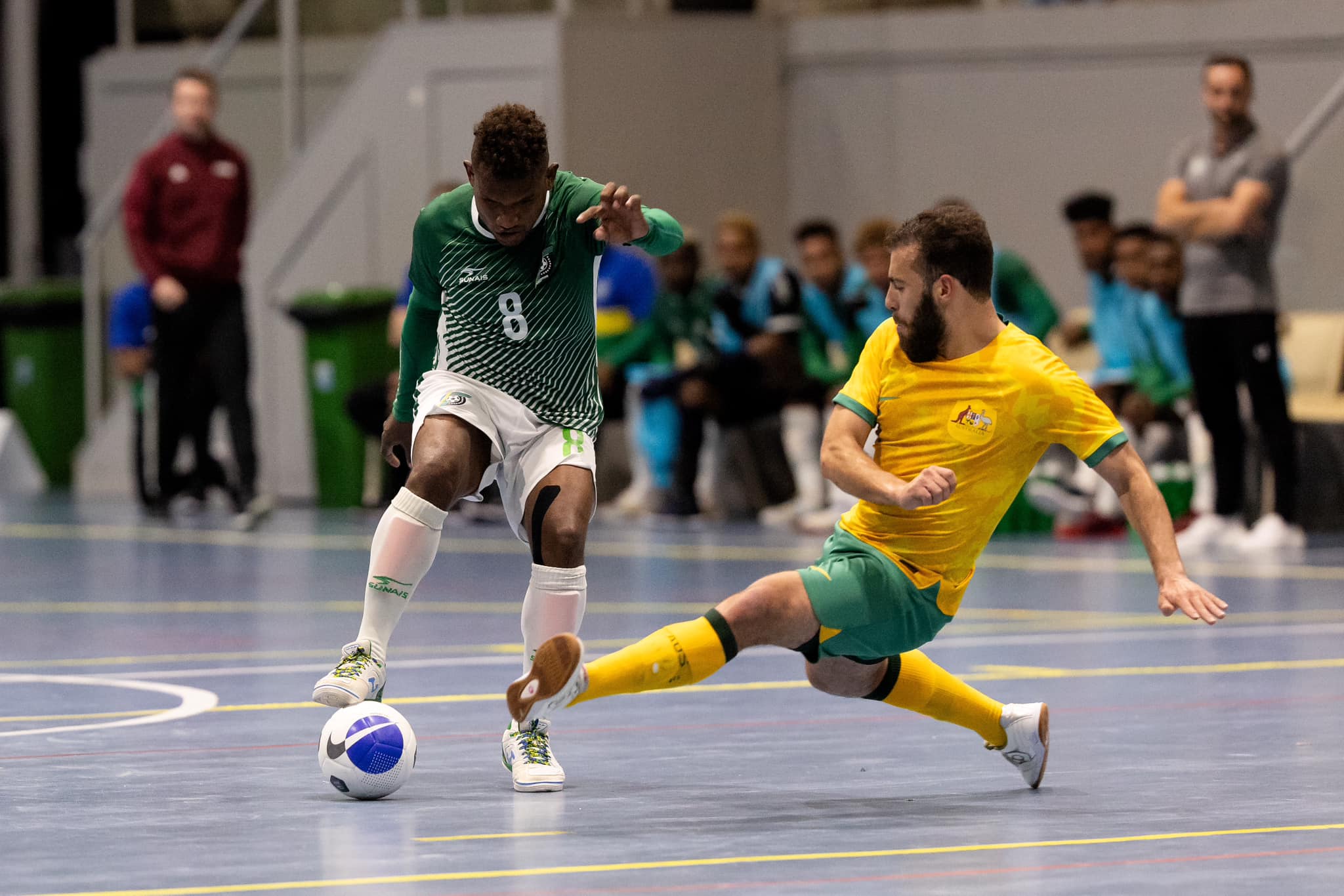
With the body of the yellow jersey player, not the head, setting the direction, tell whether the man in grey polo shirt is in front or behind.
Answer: behind

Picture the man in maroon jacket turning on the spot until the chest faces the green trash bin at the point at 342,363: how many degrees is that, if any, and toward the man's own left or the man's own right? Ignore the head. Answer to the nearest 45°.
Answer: approximately 135° to the man's own left

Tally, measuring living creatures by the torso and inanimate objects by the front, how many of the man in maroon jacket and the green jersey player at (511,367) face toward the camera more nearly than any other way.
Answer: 2

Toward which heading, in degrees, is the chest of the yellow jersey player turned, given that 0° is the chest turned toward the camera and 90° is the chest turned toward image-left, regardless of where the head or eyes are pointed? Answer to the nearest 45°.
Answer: approximately 45°

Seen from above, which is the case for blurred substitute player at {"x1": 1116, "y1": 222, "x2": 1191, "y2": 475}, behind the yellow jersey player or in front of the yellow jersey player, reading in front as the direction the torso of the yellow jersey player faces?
behind

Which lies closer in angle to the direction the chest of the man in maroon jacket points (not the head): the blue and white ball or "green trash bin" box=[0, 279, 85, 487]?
the blue and white ball

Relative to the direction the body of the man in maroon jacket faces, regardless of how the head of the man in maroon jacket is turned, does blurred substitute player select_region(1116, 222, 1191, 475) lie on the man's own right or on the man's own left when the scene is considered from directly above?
on the man's own left

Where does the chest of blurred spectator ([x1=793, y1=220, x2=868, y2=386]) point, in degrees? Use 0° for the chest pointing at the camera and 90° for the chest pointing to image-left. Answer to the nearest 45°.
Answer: approximately 45°

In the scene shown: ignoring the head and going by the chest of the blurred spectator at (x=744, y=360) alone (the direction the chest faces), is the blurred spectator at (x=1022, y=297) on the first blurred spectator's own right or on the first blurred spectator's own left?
on the first blurred spectator's own left
